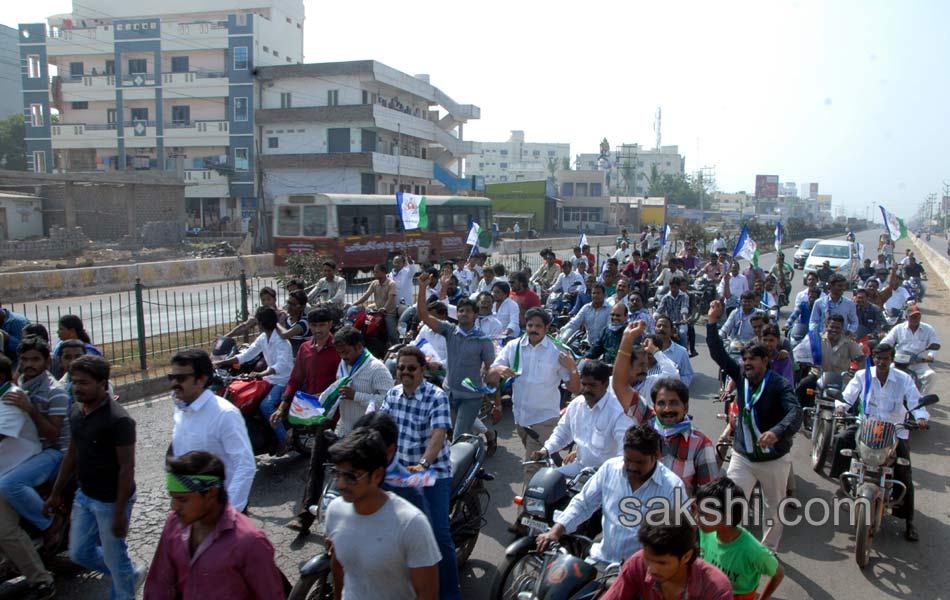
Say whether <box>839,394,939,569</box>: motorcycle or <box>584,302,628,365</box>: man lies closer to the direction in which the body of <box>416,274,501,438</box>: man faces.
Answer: the motorcycle

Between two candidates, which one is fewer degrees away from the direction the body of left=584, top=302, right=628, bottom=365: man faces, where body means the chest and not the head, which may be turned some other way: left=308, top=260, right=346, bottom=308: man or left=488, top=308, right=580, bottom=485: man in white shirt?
the man in white shirt

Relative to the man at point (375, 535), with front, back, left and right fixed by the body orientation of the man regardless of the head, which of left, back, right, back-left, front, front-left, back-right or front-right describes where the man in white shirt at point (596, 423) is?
back

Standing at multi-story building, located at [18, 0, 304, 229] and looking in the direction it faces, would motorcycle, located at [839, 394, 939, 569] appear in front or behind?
in front

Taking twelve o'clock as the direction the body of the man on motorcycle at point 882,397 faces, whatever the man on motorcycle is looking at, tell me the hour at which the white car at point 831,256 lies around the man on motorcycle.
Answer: The white car is roughly at 6 o'clock from the man on motorcycle.

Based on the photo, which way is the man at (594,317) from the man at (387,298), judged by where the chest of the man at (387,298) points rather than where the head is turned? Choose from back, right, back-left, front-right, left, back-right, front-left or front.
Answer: left

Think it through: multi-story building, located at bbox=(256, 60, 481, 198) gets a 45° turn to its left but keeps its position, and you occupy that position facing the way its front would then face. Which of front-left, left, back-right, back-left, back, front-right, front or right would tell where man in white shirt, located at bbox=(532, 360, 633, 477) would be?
right

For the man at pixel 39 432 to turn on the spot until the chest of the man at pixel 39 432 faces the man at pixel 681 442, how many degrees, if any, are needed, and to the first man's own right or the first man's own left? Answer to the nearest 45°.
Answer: approximately 90° to the first man's own left

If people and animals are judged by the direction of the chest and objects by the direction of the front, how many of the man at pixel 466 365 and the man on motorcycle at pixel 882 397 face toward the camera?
2

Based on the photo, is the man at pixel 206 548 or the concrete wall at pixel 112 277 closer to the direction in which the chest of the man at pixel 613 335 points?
the man
